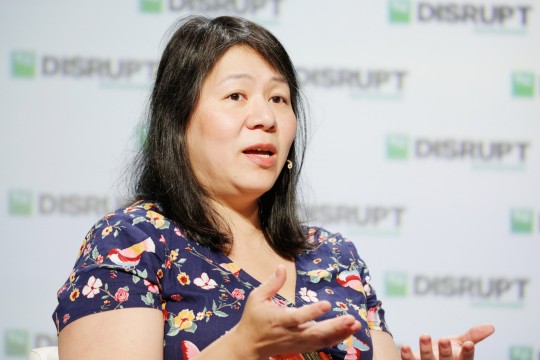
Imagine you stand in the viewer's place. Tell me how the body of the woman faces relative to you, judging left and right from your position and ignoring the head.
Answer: facing the viewer and to the right of the viewer

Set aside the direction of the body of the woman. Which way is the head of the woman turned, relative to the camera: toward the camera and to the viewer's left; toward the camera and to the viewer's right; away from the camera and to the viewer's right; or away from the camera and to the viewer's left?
toward the camera and to the viewer's right
